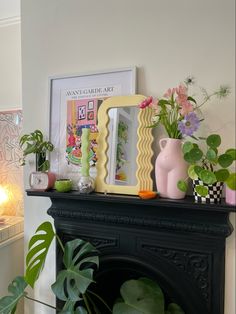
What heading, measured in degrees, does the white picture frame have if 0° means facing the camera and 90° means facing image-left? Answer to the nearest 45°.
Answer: approximately 45°

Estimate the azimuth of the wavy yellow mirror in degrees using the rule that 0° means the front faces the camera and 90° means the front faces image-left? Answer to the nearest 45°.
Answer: approximately 45°
